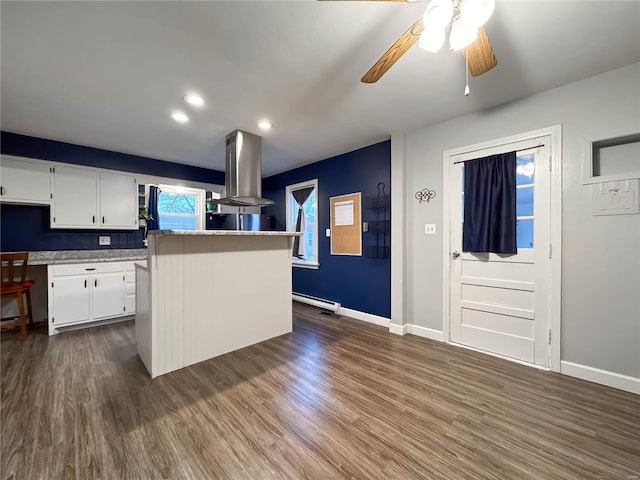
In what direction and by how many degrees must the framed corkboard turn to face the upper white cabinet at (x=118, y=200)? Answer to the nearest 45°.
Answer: approximately 45° to its right

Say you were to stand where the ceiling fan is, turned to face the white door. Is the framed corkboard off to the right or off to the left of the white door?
left

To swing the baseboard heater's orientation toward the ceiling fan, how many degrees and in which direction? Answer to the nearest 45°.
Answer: approximately 45° to its left

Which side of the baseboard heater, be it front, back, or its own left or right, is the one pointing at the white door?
left

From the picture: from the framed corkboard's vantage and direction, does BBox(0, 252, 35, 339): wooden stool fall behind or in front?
in front

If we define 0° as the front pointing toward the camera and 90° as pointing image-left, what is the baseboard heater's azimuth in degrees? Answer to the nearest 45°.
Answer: approximately 45°

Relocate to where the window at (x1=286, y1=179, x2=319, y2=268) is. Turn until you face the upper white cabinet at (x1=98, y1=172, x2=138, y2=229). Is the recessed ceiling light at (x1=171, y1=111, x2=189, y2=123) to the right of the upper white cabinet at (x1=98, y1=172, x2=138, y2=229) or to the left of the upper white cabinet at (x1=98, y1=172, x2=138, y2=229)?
left

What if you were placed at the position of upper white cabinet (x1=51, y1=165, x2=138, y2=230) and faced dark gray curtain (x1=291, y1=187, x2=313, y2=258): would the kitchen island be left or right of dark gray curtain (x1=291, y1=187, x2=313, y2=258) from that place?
right

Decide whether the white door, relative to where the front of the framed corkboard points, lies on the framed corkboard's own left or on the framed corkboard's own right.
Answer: on the framed corkboard's own left

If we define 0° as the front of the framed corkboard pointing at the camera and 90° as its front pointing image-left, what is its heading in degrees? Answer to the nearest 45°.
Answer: approximately 45°
